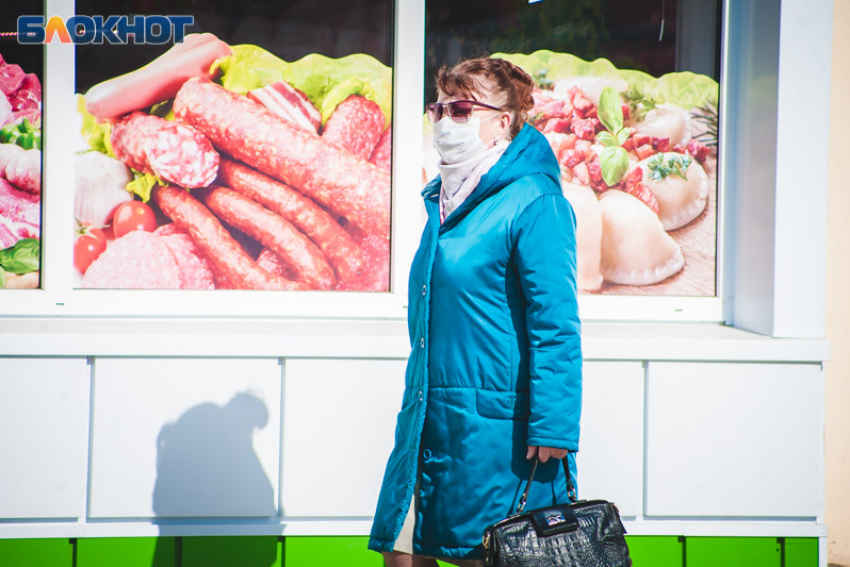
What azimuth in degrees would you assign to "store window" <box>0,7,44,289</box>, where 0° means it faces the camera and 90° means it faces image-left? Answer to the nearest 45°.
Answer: approximately 0°

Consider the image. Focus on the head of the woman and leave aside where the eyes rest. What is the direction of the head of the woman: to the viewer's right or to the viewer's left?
to the viewer's left

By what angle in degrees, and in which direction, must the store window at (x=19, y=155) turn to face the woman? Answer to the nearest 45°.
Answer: approximately 45° to its left
